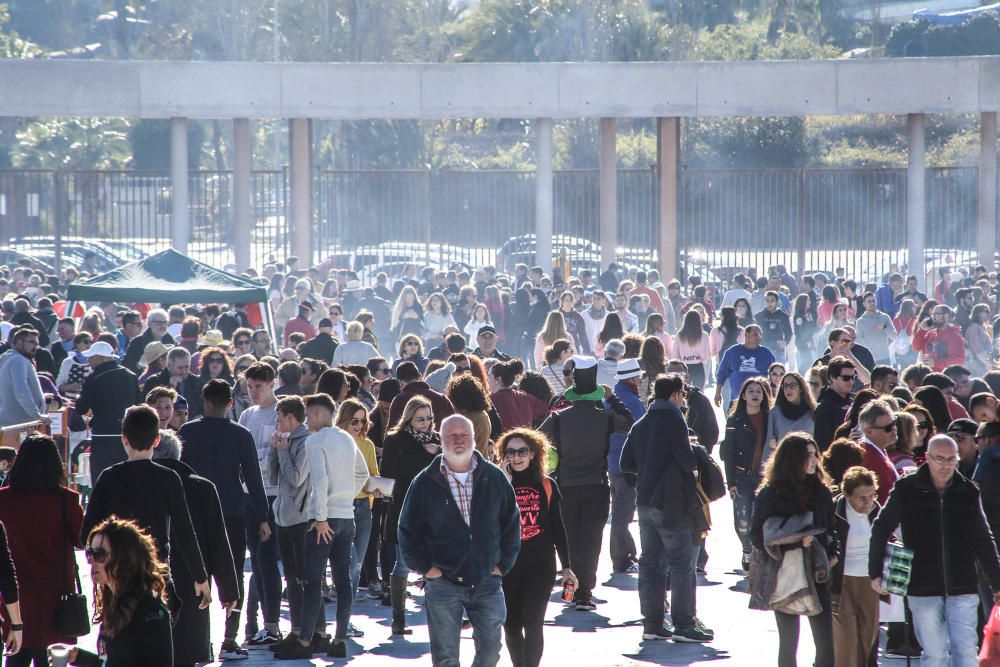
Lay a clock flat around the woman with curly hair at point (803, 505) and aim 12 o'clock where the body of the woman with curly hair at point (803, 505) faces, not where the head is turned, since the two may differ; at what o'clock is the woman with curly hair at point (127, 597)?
the woman with curly hair at point (127, 597) is roughly at 3 o'clock from the woman with curly hair at point (803, 505).

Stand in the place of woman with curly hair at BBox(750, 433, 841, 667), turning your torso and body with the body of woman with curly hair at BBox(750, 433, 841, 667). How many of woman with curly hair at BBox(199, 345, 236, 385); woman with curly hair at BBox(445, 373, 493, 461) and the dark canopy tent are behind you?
3

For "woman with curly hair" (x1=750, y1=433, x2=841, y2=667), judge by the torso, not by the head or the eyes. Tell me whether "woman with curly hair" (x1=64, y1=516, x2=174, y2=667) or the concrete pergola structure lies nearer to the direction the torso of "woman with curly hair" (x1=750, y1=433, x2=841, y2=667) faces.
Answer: the woman with curly hair

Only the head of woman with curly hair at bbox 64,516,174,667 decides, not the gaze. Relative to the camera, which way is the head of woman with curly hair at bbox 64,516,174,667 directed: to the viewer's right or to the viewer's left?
to the viewer's left

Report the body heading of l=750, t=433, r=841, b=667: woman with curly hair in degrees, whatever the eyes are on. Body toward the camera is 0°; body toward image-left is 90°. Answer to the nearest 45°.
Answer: approximately 315°

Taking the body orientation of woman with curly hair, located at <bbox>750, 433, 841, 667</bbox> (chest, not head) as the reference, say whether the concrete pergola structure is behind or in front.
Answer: behind

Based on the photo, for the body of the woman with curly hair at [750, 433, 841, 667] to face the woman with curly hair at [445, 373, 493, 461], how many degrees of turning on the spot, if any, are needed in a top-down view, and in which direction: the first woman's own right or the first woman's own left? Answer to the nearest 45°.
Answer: approximately 180°

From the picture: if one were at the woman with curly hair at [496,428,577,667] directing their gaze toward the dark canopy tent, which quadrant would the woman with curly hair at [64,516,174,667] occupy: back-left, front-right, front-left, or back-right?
back-left

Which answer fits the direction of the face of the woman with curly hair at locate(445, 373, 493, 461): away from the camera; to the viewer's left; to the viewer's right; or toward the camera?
away from the camera
